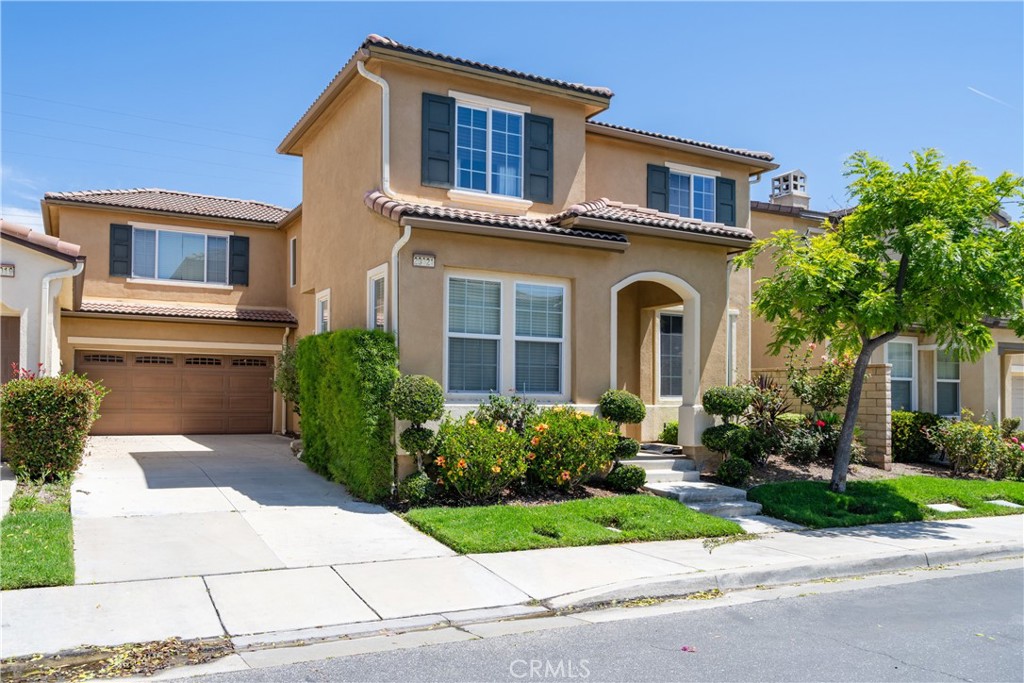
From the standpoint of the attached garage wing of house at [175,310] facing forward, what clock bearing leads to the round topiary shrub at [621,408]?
The round topiary shrub is roughly at 11 o'clock from the attached garage wing of house.

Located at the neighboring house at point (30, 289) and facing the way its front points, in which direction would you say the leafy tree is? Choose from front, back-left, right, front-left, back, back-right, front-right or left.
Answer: front-left

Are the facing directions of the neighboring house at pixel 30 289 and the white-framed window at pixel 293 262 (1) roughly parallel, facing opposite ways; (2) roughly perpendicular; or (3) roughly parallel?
roughly perpendicular

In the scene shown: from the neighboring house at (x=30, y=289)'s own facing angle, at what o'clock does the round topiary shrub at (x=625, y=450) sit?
The round topiary shrub is roughly at 10 o'clock from the neighboring house.

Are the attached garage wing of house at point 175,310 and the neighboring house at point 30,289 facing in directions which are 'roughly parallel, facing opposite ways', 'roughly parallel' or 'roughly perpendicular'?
roughly parallel

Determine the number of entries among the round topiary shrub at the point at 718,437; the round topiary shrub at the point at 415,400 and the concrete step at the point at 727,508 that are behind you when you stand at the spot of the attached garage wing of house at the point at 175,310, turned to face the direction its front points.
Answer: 0

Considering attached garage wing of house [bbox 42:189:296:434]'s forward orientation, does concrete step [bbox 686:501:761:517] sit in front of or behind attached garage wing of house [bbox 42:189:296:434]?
in front

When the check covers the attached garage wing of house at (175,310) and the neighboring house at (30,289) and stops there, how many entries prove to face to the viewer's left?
0

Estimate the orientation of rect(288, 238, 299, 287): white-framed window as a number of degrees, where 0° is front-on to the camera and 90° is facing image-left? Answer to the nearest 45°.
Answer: approximately 90°

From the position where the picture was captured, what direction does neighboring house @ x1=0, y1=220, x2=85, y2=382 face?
facing the viewer

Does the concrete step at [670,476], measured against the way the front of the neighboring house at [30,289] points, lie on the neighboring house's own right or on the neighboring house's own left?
on the neighboring house's own left

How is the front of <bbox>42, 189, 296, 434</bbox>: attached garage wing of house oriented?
toward the camera

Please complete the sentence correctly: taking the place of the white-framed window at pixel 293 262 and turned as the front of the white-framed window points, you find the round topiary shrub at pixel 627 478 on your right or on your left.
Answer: on your left
